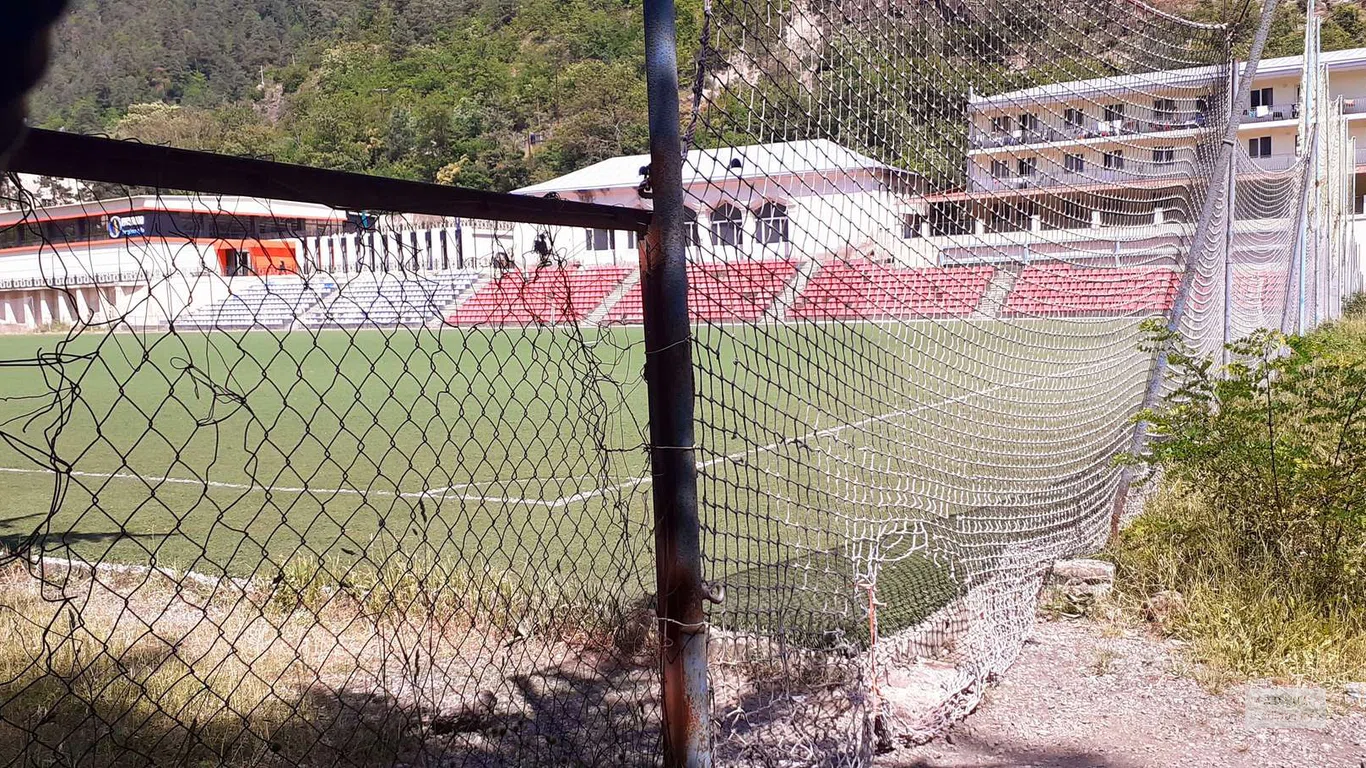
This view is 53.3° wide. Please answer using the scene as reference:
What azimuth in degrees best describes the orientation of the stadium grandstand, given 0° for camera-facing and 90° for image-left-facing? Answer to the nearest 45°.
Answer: approximately 0°

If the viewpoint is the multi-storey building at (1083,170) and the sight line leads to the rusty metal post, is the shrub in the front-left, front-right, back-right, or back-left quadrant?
front-left

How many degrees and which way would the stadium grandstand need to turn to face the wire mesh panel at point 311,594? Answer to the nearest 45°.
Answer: approximately 45° to its right
